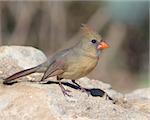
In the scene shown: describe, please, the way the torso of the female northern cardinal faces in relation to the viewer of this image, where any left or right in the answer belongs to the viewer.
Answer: facing to the right of the viewer
